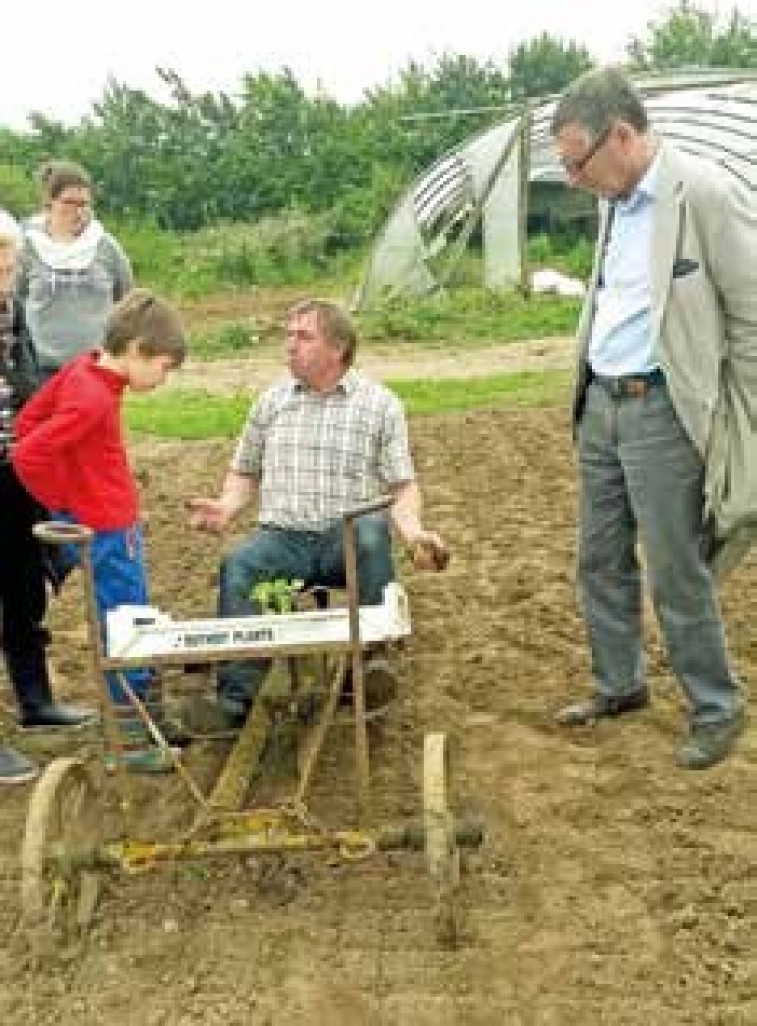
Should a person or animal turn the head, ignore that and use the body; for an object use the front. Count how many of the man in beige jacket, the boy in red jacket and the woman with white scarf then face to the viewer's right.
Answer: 1

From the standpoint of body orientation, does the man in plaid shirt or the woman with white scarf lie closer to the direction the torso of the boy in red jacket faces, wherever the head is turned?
the man in plaid shirt

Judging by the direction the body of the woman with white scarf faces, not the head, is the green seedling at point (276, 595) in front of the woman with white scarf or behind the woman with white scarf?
in front

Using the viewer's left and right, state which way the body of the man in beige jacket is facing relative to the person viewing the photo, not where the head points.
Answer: facing the viewer and to the left of the viewer

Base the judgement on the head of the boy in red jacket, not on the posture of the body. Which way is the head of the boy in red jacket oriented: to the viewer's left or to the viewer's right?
to the viewer's right

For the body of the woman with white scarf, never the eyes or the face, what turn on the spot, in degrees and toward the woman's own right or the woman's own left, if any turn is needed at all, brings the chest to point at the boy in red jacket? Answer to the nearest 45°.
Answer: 0° — they already face them

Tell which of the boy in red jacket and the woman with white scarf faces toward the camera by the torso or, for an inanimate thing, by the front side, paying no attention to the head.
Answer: the woman with white scarf

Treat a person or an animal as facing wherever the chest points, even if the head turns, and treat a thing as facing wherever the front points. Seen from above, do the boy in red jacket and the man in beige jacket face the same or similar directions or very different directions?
very different directions

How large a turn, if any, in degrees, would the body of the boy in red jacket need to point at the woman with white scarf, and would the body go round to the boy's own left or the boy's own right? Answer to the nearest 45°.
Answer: approximately 90° to the boy's own left

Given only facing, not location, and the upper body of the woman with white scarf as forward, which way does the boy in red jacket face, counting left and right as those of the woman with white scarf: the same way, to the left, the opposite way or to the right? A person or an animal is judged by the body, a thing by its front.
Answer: to the left

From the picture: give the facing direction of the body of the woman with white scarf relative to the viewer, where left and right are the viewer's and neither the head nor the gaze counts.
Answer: facing the viewer

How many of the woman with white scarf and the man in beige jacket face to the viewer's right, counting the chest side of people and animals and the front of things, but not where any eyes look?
0

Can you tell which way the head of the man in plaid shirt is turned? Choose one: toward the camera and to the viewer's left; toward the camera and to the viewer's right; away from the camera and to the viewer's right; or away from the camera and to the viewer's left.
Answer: toward the camera and to the viewer's left

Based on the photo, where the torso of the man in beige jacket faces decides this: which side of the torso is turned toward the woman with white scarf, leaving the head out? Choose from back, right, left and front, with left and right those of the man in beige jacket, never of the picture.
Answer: right

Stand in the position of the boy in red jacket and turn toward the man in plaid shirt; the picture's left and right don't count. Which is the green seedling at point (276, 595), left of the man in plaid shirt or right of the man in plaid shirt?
right

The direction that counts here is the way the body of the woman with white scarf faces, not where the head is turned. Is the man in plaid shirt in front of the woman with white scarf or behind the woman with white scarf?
in front

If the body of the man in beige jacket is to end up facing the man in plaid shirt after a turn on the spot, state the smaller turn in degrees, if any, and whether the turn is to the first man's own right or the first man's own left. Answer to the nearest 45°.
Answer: approximately 45° to the first man's own right

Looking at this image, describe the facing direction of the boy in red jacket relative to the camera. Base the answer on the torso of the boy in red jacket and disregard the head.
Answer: to the viewer's right

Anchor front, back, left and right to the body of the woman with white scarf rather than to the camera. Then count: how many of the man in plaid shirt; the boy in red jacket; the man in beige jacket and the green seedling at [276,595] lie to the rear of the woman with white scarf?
0
